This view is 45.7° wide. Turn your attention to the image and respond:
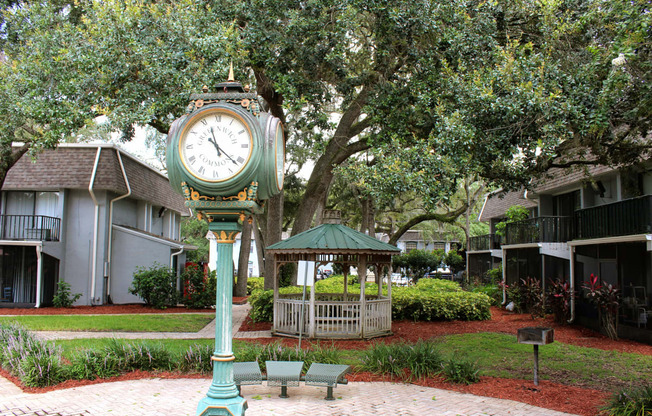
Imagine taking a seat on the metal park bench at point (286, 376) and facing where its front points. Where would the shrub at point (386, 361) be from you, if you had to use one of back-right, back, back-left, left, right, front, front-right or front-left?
back-left

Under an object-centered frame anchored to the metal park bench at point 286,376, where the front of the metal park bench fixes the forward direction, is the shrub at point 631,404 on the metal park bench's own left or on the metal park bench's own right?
on the metal park bench's own left

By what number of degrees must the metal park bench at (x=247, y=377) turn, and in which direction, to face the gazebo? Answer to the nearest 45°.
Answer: approximately 180°

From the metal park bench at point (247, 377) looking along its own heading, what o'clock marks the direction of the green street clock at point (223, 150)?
The green street clock is roughly at 12 o'clock from the metal park bench.

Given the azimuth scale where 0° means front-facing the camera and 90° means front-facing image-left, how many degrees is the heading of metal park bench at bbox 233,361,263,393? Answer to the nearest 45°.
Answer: approximately 0°

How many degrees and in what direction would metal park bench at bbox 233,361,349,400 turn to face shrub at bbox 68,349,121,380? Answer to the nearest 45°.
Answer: approximately 135° to its right
